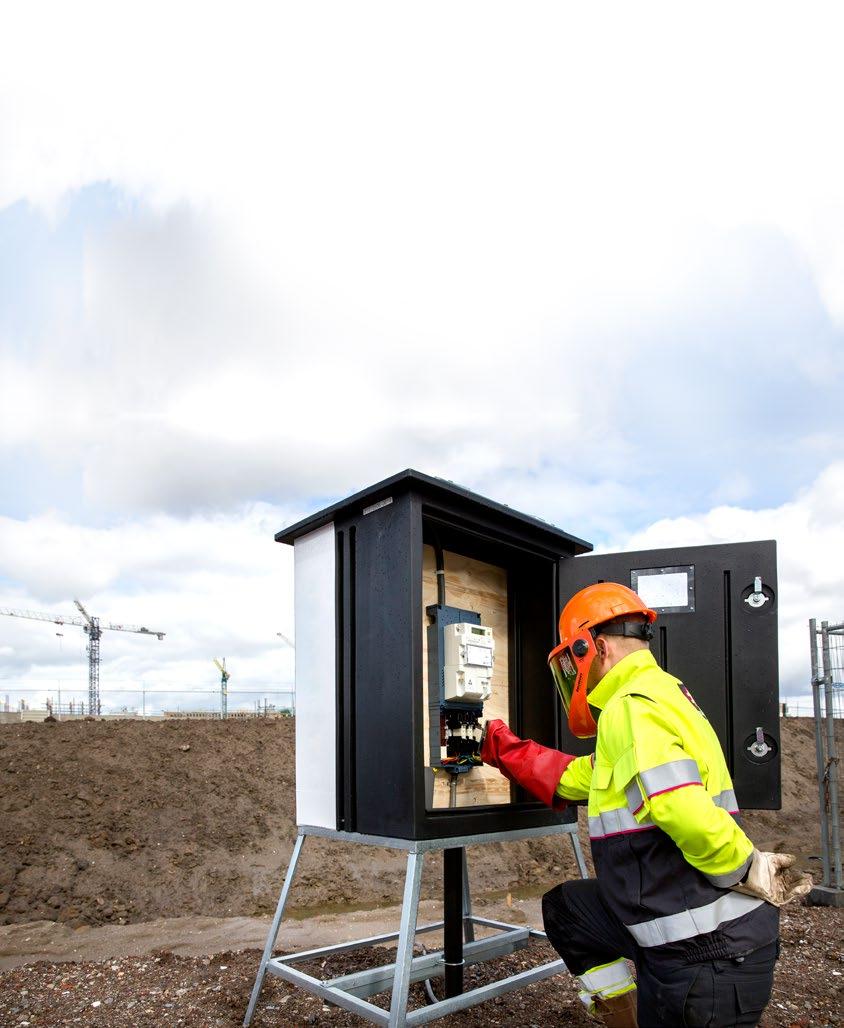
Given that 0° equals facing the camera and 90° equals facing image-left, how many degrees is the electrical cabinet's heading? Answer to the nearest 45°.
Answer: approximately 315°

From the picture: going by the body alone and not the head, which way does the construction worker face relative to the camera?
to the viewer's left

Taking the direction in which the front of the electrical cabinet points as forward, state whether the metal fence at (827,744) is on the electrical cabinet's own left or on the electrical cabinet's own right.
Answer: on the electrical cabinet's own left

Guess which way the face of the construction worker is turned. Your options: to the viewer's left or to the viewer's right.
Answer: to the viewer's left

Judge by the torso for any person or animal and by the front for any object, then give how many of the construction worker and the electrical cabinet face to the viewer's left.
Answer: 1
